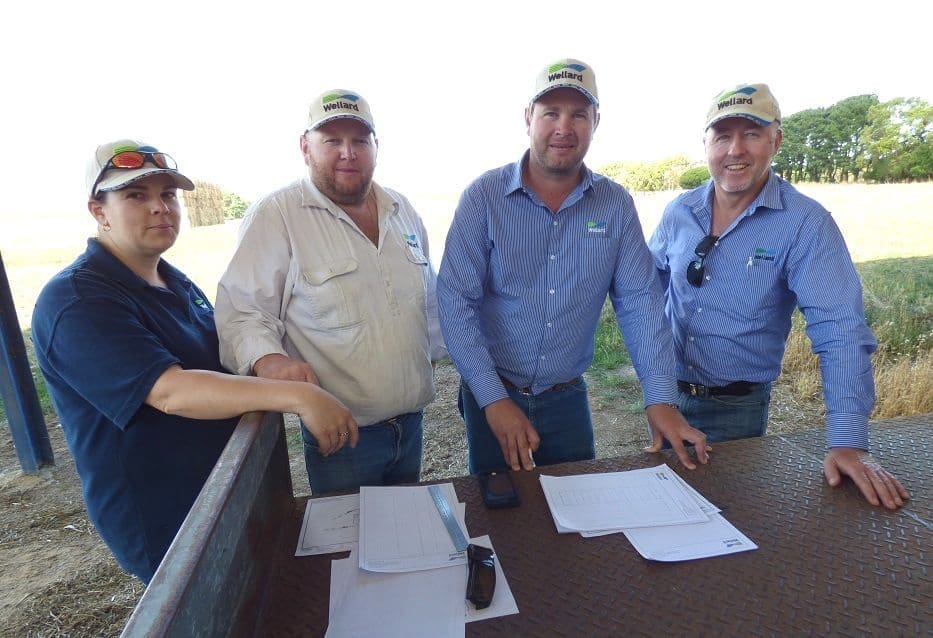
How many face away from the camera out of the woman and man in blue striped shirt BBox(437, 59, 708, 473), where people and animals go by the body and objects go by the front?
0

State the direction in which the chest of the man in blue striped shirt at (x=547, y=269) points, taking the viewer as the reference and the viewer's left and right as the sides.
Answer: facing the viewer

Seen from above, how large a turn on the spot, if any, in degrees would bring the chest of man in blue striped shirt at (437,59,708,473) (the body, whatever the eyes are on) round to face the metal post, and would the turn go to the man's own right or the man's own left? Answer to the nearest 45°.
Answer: approximately 90° to the man's own right

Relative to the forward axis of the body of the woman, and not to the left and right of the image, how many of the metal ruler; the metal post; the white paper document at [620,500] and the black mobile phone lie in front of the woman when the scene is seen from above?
3

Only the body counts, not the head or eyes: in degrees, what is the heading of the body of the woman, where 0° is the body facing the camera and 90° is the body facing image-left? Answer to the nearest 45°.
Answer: approximately 315°

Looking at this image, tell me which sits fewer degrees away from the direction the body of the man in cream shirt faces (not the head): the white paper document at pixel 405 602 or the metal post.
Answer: the white paper document

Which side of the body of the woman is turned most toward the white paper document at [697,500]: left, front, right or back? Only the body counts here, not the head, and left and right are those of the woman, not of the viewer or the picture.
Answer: front

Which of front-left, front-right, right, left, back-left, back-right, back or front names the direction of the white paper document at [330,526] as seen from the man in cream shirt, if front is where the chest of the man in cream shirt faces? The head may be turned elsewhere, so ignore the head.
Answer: front-right

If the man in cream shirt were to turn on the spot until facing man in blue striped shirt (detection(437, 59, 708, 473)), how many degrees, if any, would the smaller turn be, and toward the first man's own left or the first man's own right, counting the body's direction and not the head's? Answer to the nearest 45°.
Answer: approximately 45° to the first man's own left

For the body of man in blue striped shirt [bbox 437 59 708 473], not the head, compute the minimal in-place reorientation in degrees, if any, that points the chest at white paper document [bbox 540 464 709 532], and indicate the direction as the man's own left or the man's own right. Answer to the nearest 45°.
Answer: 0° — they already face it

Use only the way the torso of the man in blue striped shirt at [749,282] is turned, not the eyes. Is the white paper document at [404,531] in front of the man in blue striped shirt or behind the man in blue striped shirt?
in front

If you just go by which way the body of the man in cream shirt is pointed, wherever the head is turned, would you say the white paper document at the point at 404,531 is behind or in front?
in front

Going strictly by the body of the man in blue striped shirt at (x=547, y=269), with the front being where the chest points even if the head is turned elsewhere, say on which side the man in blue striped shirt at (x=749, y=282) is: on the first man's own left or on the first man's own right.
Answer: on the first man's own left
